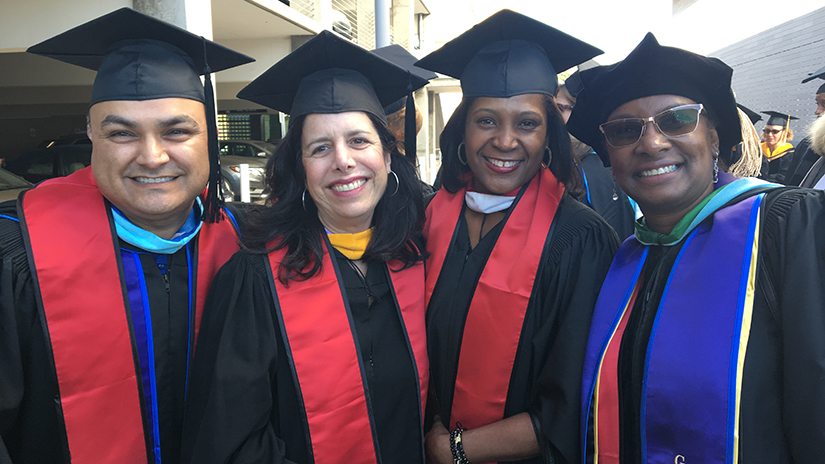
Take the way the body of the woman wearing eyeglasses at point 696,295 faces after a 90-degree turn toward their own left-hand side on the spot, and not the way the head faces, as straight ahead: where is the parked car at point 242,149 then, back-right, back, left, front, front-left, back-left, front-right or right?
back
